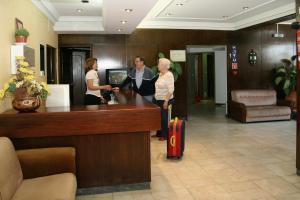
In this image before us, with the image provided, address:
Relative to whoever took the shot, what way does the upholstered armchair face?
facing to the right of the viewer

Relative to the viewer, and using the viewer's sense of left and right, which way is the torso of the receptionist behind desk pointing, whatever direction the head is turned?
facing to the right of the viewer

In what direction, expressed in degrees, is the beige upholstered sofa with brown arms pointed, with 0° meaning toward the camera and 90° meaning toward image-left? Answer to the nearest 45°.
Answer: approximately 315°

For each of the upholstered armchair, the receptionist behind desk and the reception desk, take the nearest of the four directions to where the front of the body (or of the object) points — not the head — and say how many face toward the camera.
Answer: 1

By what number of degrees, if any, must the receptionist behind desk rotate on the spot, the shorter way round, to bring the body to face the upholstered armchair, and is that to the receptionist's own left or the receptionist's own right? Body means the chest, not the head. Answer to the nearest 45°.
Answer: approximately 90° to the receptionist's own right

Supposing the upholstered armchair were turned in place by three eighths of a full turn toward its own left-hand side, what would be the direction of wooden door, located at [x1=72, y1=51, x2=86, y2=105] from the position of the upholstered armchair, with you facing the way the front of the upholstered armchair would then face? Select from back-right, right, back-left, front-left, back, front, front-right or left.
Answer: front-right

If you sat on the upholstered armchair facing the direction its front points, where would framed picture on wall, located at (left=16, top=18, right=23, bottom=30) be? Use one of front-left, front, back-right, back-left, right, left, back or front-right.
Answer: left

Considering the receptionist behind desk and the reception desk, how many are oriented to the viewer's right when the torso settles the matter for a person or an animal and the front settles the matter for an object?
1

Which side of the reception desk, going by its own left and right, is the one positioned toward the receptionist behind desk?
back

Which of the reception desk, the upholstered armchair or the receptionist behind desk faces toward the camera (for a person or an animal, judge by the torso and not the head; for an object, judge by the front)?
the reception desk
